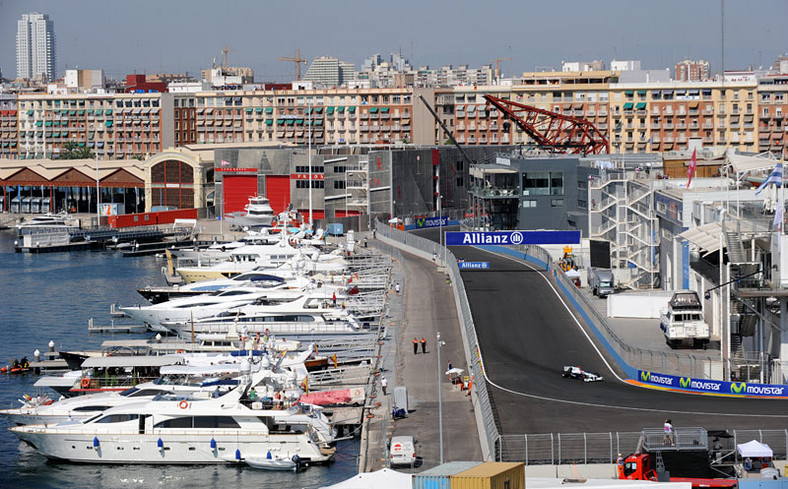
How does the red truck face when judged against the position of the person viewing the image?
facing to the left of the viewer

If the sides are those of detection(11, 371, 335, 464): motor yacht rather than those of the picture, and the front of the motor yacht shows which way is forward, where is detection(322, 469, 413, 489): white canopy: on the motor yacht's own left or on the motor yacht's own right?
on the motor yacht's own left

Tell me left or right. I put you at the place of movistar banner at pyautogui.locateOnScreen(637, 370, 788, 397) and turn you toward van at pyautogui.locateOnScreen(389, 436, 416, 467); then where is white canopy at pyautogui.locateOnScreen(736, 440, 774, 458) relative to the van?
left

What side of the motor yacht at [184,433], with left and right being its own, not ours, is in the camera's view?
left

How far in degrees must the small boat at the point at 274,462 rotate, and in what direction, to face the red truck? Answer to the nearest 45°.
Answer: approximately 135° to its left

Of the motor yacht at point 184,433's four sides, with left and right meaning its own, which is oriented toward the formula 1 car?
back

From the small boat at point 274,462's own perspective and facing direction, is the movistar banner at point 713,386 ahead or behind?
behind

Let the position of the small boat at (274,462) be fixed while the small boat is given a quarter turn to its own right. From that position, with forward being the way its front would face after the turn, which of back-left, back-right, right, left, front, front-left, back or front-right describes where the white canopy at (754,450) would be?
back-right

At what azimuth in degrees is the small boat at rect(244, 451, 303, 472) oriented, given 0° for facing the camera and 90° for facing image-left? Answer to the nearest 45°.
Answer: approximately 90°

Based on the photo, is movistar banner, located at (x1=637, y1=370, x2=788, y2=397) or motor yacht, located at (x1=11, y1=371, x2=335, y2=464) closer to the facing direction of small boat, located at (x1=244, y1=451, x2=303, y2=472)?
the motor yacht

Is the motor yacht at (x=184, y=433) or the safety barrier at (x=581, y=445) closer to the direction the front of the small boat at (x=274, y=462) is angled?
the motor yacht

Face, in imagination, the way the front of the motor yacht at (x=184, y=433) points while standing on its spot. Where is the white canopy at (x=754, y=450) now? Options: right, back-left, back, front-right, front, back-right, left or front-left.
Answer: back-left

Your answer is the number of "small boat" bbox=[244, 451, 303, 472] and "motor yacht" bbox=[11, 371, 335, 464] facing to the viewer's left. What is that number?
2
